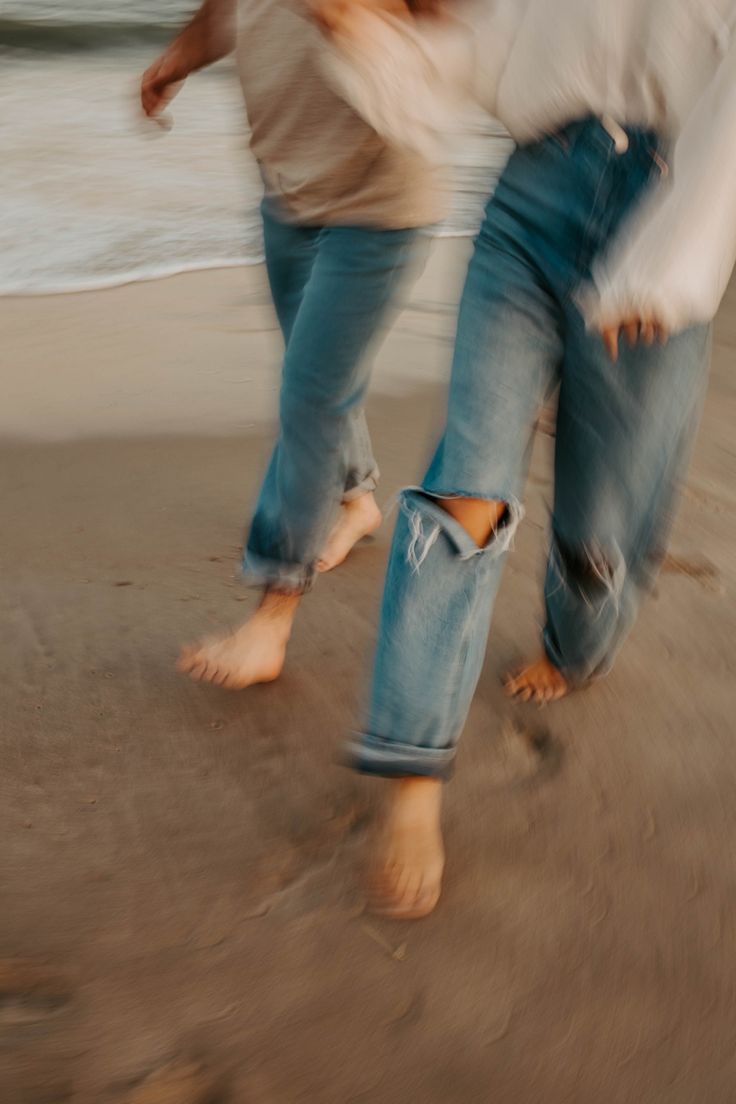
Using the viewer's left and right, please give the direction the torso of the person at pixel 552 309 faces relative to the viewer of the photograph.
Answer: facing the viewer
